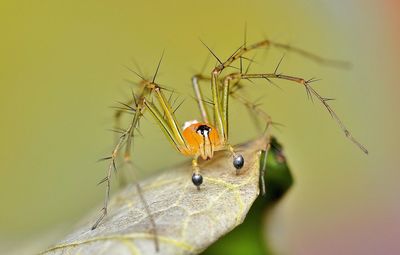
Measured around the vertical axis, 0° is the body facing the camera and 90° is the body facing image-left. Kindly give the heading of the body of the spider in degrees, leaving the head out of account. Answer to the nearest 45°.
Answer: approximately 0°
